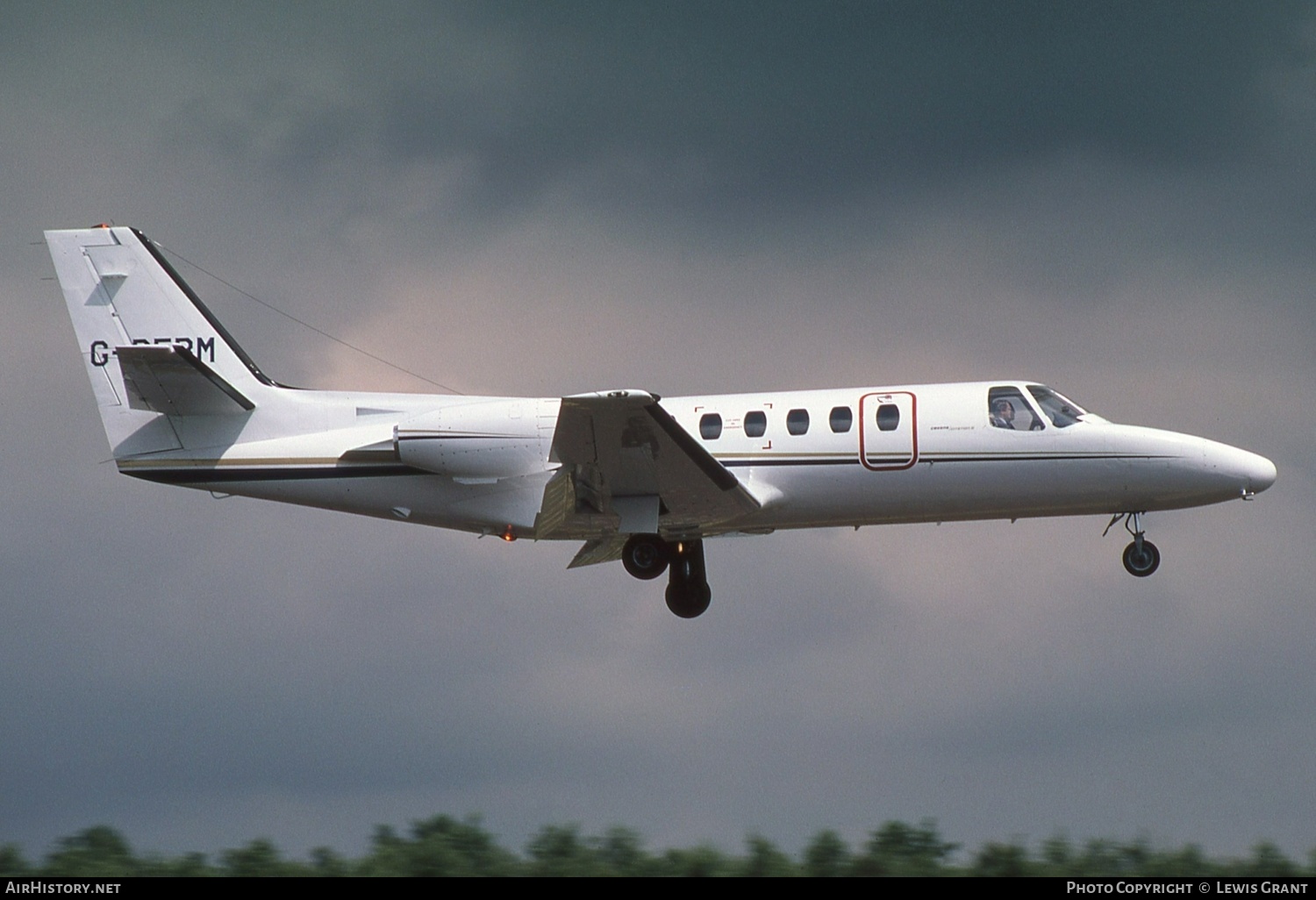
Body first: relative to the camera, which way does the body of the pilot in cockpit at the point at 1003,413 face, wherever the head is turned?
to the viewer's right

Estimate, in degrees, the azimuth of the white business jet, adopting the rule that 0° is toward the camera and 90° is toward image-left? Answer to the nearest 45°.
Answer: approximately 270°
